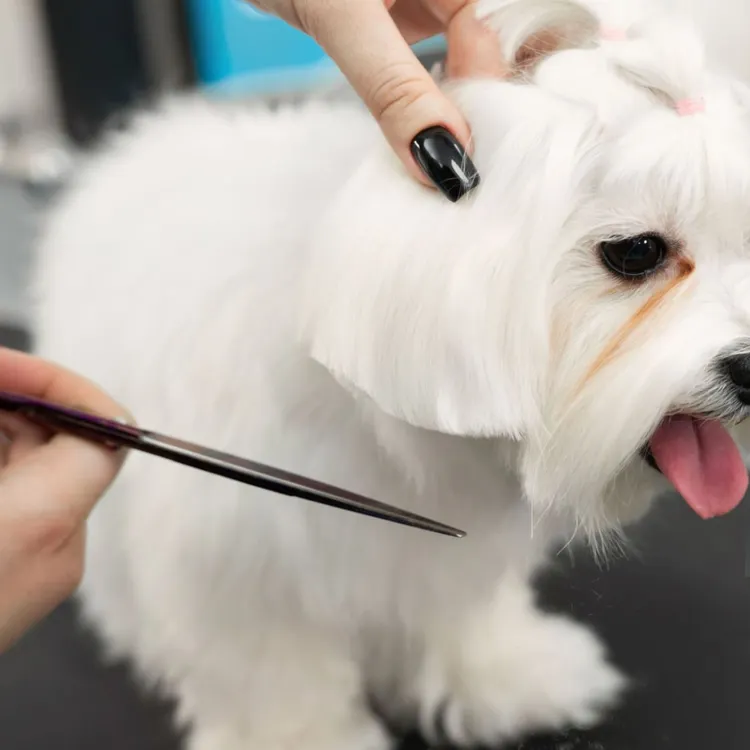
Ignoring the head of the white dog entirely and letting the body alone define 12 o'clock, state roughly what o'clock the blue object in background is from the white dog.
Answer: The blue object in background is roughly at 7 o'clock from the white dog.

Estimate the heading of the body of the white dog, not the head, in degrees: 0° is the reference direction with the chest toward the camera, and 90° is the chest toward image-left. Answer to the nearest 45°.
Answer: approximately 315°
